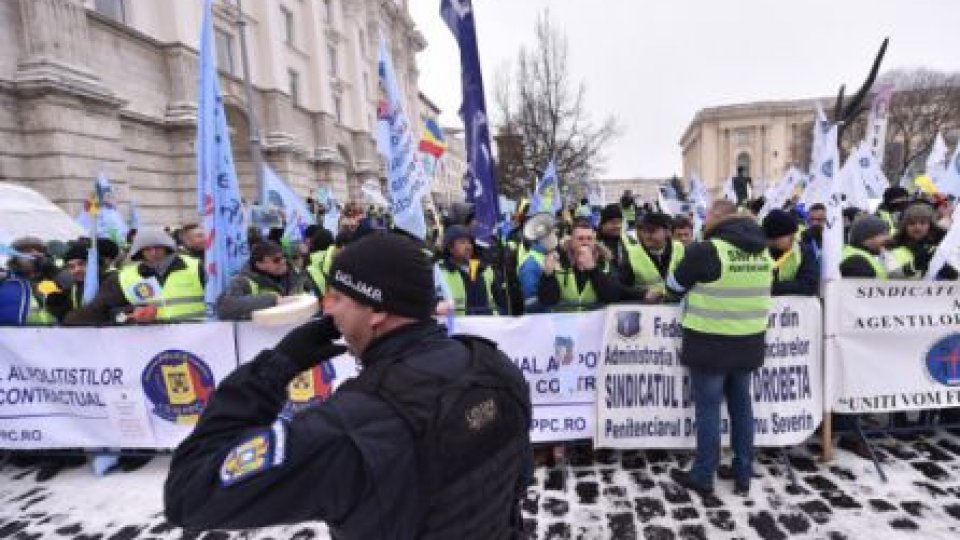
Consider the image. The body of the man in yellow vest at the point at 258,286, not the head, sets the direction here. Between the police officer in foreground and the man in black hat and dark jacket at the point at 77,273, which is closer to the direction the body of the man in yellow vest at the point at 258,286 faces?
the police officer in foreground

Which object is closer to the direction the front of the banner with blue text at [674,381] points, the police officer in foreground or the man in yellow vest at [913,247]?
the police officer in foreground

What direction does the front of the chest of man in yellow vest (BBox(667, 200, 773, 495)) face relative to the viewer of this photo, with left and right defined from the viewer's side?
facing away from the viewer and to the left of the viewer

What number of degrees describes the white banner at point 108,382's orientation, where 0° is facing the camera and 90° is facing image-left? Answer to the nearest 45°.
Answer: approximately 0°

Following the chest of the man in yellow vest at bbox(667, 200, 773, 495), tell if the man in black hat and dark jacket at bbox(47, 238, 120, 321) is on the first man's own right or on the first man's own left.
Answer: on the first man's own left

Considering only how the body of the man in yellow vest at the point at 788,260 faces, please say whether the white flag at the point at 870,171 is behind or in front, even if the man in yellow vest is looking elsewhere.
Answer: behind

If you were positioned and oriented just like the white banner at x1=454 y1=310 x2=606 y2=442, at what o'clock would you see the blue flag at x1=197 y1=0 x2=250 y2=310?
The blue flag is roughly at 3 o'clock from the white banner.

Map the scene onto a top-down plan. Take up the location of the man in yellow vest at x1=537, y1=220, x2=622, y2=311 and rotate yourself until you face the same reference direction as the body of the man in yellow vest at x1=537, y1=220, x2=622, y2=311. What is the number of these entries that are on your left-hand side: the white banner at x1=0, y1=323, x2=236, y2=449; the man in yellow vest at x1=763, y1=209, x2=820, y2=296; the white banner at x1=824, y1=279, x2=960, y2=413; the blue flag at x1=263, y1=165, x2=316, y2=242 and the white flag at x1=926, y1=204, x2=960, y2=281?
3

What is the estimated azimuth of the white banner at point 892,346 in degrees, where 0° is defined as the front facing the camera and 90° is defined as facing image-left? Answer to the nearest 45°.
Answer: approximately 0°

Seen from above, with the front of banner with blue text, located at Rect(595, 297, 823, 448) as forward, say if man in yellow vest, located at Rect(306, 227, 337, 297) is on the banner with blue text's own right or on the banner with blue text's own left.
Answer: on the banner with blue text's own right

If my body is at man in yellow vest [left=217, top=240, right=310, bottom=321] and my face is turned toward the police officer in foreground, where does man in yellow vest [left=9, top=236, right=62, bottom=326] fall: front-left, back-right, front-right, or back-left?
back-right

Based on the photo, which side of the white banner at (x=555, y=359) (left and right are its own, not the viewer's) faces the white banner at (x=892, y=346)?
left
